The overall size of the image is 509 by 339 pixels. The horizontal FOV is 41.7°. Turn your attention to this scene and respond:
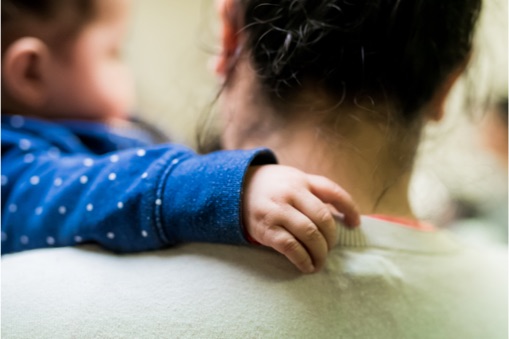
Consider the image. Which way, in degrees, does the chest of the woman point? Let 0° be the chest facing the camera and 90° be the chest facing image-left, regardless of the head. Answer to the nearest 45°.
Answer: approximately 180°
